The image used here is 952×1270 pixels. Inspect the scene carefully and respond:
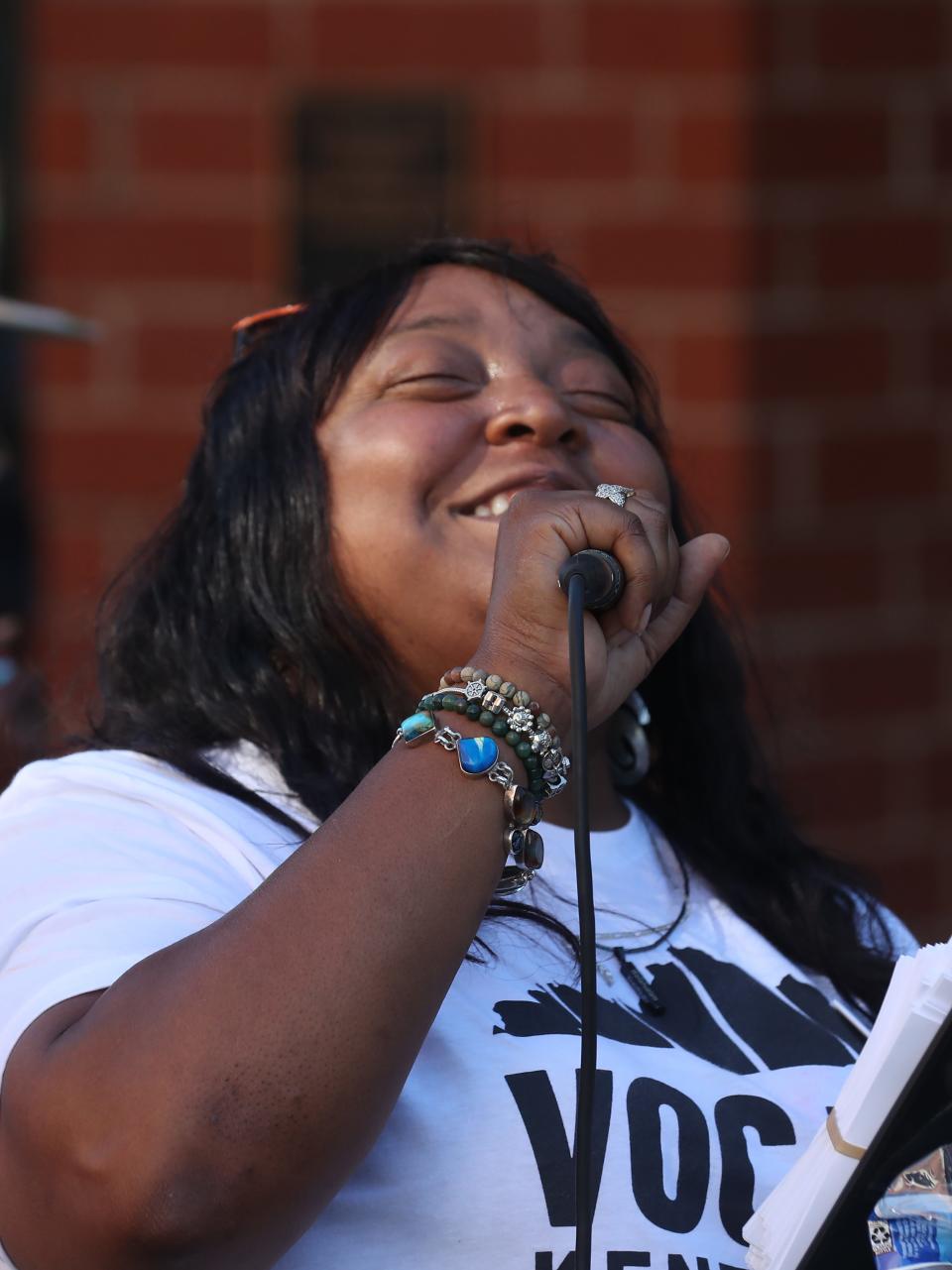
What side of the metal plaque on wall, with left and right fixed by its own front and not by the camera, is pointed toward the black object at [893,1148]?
front

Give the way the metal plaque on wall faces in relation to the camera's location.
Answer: facing the viewer

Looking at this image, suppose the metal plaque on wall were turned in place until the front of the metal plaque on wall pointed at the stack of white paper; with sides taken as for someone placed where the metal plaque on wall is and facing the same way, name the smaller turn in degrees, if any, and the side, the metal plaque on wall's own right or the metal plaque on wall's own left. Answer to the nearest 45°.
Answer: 0° — it already faces it
